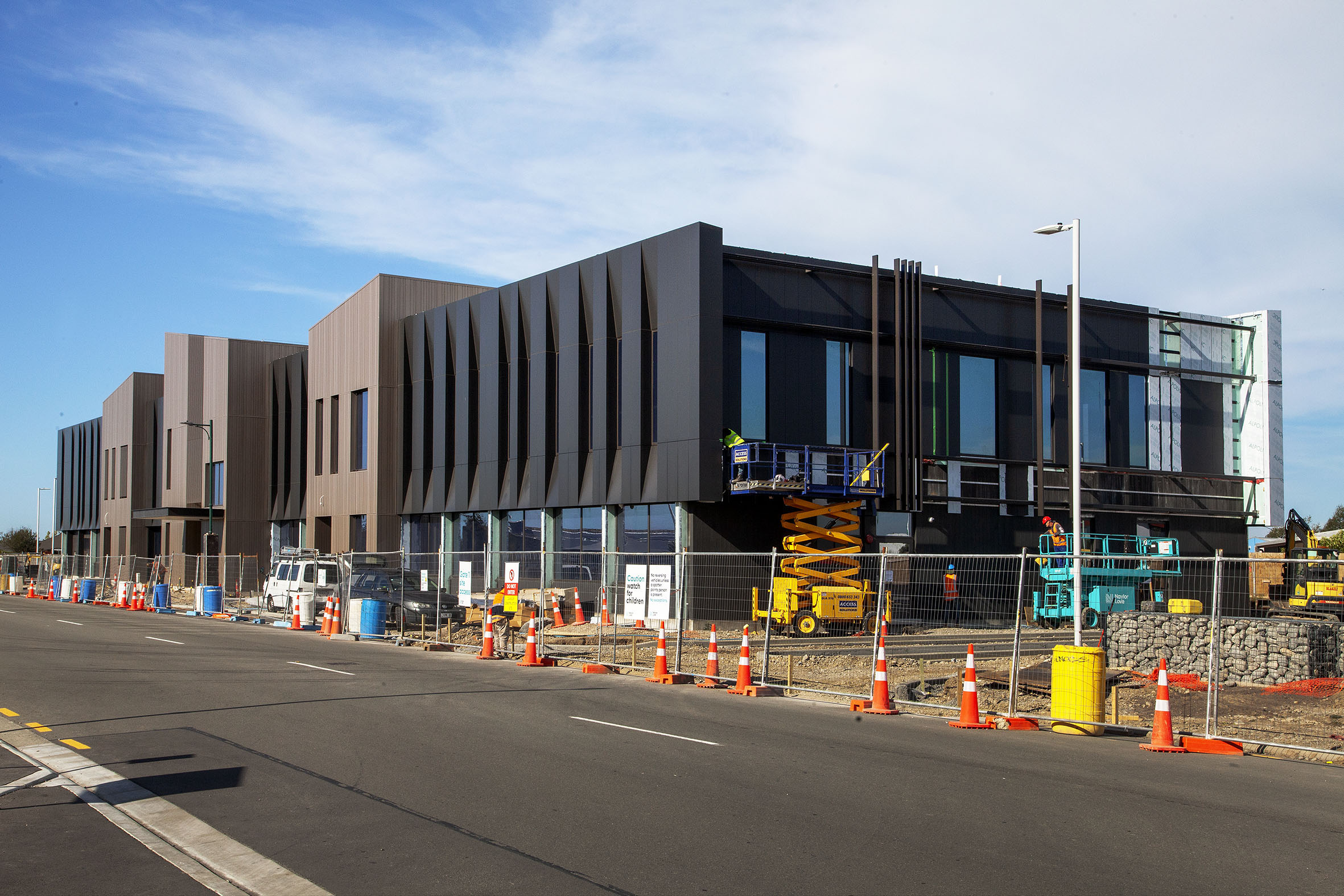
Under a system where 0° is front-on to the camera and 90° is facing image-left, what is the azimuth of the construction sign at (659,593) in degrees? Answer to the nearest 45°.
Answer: approximately 0°

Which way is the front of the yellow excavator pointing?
to the viewer's left

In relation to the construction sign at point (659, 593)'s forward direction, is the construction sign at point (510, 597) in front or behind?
behind
